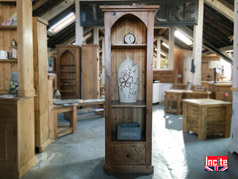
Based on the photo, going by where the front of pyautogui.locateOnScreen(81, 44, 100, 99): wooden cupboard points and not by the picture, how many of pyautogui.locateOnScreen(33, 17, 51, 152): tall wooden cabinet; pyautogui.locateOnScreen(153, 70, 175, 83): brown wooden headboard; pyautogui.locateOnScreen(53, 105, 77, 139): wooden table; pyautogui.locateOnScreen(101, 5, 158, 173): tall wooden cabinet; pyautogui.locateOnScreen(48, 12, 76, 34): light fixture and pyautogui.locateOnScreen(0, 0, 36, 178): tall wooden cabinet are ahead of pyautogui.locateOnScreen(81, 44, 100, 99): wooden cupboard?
4

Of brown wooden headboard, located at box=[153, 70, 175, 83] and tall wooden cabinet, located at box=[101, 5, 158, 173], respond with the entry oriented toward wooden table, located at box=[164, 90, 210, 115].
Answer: the brown wooden headboard

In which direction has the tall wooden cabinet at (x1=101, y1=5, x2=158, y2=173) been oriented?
toward the camera

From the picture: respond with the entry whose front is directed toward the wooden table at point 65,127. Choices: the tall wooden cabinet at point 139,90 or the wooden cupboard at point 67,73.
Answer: the wooden cupboard

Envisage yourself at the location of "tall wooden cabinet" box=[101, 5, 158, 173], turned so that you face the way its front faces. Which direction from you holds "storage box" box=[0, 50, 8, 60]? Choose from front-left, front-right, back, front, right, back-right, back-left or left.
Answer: right

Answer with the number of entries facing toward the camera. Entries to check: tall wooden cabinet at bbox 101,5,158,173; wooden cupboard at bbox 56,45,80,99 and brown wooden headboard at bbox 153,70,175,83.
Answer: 3

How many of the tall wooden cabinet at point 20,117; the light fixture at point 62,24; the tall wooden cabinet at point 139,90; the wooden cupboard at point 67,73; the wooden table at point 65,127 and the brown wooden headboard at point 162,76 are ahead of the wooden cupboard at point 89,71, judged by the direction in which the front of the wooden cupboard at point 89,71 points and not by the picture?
3

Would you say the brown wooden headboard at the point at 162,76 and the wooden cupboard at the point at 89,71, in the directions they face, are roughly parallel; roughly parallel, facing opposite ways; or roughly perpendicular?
roughly parallel

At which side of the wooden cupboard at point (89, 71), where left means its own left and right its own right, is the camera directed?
front

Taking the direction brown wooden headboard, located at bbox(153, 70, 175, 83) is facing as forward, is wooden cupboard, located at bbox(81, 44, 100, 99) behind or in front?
in front

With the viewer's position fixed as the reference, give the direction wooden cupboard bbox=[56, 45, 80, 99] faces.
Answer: facing the viewer

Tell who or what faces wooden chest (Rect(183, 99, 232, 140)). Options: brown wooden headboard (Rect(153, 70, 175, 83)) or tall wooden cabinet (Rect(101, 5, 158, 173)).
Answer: the brown wooden headboard

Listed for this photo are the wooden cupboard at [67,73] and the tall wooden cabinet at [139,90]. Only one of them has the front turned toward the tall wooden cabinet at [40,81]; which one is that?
the wooden cupboard
